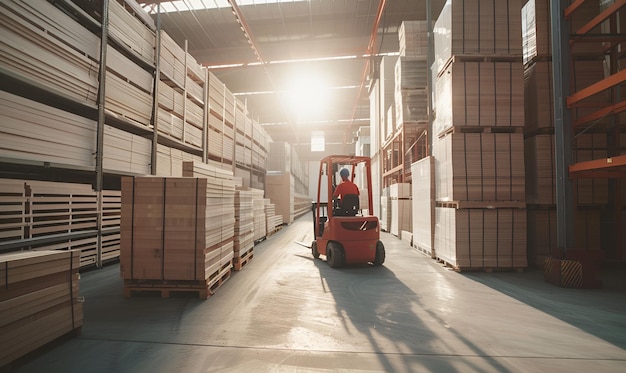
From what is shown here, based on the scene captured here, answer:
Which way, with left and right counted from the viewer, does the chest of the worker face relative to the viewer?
facing away from the viewer and to the left of the viewer

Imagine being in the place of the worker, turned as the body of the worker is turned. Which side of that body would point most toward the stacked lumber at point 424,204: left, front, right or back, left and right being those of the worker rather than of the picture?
right

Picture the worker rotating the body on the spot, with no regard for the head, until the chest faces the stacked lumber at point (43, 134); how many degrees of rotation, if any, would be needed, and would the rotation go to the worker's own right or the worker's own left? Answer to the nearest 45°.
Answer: approximately 90° to the worker's own left

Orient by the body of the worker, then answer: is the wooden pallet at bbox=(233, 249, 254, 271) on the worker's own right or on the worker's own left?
on the worker's own left
